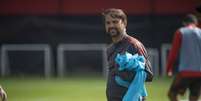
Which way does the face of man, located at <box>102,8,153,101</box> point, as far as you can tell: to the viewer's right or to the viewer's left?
to the viewer's left

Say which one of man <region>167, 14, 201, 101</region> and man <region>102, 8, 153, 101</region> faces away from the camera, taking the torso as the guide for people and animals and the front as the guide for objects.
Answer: man <region>167, 14, 201, 101</region>

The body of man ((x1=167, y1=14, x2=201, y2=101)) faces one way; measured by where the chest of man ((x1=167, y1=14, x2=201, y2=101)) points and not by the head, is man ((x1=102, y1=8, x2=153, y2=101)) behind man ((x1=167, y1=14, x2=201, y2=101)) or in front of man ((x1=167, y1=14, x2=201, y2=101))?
behind

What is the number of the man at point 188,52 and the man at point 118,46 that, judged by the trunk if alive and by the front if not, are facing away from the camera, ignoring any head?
1

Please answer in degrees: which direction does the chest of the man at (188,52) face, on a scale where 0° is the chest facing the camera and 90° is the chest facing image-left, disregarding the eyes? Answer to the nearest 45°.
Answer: approximately 180°

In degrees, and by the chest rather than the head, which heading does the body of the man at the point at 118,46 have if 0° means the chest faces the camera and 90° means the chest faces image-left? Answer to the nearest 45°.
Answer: approximately 45°
